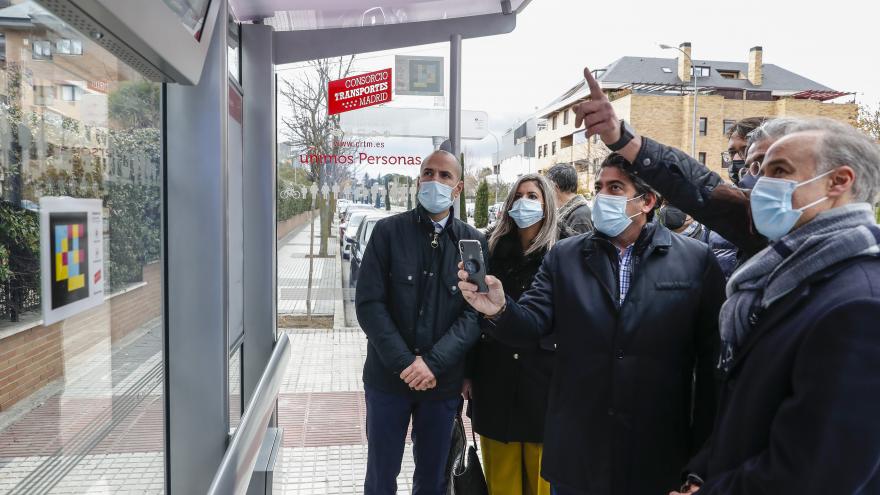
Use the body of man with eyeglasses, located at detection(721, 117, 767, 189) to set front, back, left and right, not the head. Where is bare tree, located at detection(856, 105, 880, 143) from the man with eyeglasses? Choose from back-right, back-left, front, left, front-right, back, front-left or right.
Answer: back-right

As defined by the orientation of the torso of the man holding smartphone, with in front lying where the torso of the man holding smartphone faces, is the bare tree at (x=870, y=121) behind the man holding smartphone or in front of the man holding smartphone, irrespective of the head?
behind

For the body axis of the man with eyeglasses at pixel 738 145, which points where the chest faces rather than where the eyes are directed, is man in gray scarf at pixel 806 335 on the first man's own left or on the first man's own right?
on the first man's own left

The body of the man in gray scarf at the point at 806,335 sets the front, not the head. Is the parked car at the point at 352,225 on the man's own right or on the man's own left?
on the man's own right

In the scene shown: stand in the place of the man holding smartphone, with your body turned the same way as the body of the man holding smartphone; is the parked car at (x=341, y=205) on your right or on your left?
on your right

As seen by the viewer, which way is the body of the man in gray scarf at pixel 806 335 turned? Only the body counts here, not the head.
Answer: to the viewer's left

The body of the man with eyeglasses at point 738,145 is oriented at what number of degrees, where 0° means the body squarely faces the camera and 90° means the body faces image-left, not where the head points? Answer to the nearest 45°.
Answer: approximately 45°
